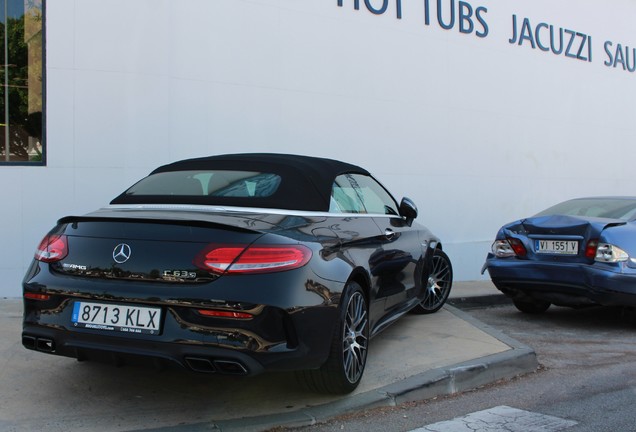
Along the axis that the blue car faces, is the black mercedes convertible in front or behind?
behind

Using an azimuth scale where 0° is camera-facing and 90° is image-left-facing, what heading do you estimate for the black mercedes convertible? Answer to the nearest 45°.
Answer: approximately 225°

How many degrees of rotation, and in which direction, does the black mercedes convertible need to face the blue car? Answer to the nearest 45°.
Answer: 0° — it already faces it

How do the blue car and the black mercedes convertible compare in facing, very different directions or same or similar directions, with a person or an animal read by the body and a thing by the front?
same or similar directions

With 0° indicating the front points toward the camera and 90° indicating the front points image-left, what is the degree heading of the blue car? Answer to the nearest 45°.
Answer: approximately 225°

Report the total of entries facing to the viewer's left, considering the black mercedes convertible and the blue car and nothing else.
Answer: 0
